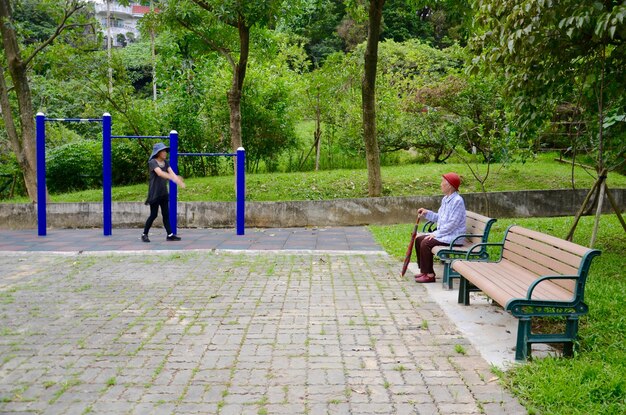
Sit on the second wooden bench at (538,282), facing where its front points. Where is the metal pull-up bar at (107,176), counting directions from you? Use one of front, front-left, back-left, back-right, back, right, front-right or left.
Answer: right

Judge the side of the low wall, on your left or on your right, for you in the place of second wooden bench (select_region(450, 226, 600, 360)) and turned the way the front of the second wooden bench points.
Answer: on your right

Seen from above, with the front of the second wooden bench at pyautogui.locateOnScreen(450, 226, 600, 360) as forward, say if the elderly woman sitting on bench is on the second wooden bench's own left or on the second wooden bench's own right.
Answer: on the second wooden bench's own right

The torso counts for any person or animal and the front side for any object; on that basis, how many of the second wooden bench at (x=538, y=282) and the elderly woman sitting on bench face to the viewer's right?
0

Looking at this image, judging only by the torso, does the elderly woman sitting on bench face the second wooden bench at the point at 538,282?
no

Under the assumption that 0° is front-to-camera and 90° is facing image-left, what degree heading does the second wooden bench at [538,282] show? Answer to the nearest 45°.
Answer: approximately 45°

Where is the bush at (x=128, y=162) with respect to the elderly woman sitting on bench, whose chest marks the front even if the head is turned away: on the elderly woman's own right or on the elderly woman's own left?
on the elderly woman's own right

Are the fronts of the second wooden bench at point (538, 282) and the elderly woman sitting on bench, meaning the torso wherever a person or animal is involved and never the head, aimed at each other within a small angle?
no

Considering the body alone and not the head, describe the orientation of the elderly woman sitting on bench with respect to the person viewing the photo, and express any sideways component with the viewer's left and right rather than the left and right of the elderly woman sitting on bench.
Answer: facing to the left of the viewer

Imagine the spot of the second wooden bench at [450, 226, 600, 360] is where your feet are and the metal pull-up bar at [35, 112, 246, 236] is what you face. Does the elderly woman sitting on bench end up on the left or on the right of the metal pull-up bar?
right

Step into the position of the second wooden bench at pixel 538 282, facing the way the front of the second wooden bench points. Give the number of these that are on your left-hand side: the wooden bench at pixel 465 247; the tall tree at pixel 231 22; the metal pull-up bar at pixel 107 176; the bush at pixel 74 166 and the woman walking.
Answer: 0

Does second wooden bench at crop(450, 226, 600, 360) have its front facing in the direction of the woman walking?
no

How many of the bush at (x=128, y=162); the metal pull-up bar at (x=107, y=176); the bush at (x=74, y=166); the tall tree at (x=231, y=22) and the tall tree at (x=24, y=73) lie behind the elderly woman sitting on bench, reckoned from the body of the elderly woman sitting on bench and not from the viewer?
0

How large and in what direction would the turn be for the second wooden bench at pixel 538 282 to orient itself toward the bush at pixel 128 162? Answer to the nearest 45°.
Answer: approximately 90° to its right

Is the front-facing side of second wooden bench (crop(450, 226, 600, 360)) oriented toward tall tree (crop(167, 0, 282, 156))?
no

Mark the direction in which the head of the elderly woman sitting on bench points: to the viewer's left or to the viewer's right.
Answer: to the viewer's left
